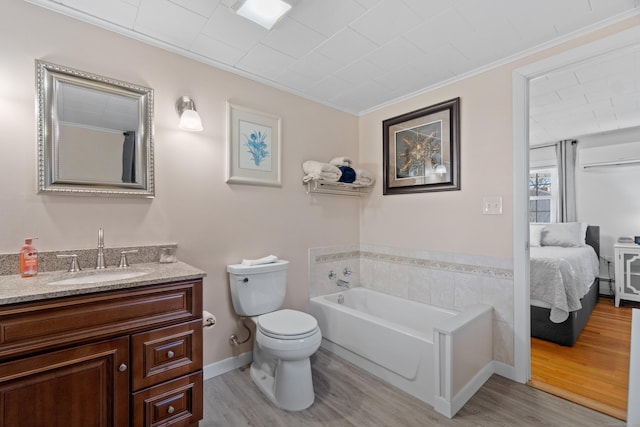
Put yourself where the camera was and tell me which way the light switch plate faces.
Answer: facing the viewer

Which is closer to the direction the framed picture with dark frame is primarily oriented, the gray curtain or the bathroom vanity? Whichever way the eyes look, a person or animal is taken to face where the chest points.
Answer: the bathroom vanity

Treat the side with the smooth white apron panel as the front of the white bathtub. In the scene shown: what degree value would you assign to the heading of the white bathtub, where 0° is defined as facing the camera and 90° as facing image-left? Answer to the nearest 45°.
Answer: approximately 45°

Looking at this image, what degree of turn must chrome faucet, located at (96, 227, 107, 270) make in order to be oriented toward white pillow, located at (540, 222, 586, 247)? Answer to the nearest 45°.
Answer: approximately 90° to its left

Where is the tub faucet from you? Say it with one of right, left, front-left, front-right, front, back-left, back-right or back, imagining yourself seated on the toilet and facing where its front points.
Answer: left

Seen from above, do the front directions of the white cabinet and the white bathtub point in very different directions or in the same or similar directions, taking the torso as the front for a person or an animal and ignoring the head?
same or similar directions

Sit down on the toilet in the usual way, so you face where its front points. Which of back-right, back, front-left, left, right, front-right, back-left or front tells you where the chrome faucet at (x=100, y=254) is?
back-right

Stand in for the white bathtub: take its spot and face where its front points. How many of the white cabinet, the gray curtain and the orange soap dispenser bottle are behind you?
2

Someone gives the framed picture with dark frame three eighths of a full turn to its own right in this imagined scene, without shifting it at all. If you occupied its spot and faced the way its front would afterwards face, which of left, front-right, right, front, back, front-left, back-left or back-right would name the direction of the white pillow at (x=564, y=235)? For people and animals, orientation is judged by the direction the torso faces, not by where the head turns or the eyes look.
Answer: front-right

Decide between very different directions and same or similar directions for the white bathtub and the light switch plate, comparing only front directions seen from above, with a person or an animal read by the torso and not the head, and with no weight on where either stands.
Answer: same or similar directions

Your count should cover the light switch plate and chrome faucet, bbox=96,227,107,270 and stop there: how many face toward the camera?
2

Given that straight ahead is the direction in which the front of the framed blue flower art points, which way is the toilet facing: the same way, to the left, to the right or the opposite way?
the same way

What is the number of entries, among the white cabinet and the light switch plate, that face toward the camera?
2

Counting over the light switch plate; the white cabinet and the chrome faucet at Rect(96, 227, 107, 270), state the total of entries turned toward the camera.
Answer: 3

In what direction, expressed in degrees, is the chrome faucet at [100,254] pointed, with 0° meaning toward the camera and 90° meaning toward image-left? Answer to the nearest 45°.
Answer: approximately 0°

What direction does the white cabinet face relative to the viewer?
toward the camera

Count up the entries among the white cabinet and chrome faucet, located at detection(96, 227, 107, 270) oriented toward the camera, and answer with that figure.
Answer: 2
